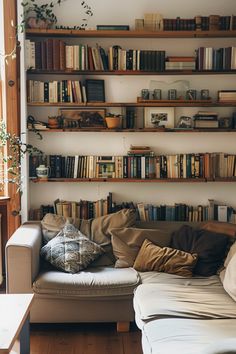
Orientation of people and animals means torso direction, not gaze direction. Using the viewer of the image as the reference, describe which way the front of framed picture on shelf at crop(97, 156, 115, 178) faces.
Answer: facing the viewer

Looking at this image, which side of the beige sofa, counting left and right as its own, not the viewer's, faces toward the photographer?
front

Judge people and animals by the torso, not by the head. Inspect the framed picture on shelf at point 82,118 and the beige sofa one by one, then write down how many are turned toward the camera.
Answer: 2

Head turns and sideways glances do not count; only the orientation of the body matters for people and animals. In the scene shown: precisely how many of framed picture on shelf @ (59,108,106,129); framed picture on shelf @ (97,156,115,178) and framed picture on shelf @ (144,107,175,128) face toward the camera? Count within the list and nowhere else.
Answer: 3

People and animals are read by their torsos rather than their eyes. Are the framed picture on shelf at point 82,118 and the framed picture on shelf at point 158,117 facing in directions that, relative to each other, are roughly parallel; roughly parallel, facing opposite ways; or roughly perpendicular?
roughly parallel

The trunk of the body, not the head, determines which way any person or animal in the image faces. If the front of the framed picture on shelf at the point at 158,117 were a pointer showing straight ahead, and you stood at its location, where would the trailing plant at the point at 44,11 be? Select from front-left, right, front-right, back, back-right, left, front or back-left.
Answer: right

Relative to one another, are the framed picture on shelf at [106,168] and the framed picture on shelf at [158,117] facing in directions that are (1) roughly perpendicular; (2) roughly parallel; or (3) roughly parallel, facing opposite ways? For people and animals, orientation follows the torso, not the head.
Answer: roughly parallel

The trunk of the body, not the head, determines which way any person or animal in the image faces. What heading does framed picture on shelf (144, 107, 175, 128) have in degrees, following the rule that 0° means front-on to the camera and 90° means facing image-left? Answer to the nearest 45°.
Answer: approximately 0°

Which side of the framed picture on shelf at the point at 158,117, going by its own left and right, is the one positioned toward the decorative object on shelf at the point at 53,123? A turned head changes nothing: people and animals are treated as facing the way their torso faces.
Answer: right

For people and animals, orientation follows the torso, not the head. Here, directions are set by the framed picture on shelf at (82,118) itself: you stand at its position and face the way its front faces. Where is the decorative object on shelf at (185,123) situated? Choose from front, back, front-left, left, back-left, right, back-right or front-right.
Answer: left

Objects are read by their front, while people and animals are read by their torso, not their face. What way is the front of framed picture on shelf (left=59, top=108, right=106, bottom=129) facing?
toward the camera
